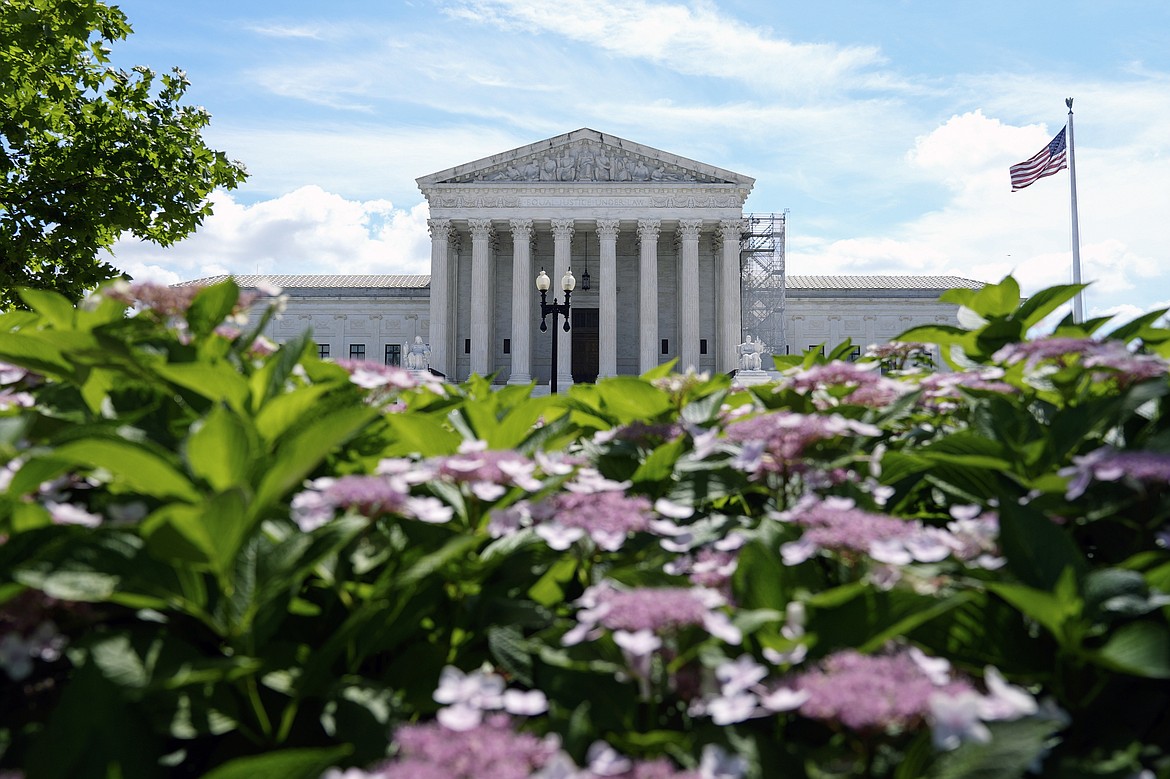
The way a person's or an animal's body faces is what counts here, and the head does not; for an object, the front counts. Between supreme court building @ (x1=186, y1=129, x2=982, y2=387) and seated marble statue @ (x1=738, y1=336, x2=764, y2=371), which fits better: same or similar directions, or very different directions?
same or similar directions

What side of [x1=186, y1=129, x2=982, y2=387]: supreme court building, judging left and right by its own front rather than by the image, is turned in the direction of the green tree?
front

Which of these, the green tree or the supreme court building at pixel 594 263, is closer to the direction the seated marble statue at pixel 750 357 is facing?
the green tree

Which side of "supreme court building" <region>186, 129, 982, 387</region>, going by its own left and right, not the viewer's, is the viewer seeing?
front

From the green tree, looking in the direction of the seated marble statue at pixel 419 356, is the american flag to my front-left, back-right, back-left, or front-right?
front-right

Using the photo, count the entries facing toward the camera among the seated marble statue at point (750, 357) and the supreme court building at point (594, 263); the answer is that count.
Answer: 2

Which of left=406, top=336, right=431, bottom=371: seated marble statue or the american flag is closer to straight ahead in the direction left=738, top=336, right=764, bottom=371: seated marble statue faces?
the american flag

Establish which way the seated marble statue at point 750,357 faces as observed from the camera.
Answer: facing the viewer

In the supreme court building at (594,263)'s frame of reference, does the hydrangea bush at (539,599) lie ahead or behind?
ahead

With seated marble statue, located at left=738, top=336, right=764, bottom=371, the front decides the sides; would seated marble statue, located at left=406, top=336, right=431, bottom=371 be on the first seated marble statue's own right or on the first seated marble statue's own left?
on the first seated marble statue's own right

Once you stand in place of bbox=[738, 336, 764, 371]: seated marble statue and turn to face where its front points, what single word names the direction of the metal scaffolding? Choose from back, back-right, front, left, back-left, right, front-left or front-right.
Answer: back

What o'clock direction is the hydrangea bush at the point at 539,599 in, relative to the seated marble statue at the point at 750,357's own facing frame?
The hydrangea bush is roughly at 12 o'clock from the seated marble statue.
